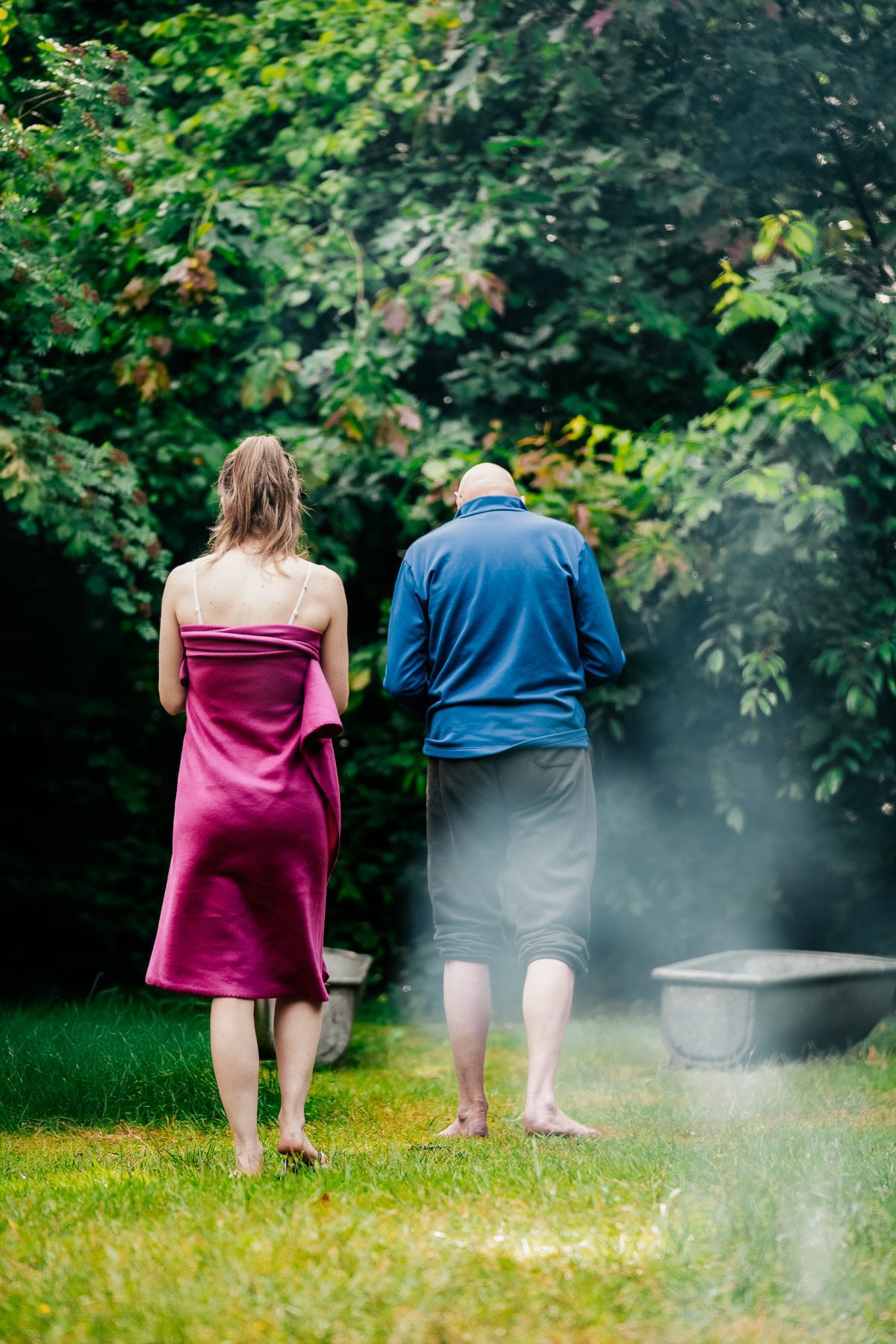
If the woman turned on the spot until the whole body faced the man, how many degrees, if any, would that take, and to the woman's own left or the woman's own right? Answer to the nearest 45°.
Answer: approximately 45° to the woman's own right

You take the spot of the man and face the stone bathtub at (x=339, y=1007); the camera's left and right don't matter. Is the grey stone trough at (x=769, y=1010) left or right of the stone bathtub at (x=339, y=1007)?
right

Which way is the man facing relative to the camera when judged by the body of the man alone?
away from the camera

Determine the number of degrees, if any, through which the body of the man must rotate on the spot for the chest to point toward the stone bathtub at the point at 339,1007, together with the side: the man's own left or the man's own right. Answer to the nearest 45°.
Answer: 0° — they already face it

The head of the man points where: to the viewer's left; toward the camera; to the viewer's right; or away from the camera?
away from the camera

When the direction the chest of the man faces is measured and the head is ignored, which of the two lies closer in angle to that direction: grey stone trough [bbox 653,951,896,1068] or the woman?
the grey stone trough

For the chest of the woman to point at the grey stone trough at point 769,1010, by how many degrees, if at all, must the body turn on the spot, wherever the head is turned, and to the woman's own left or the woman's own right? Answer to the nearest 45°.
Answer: approximately 45° to the woman's own right

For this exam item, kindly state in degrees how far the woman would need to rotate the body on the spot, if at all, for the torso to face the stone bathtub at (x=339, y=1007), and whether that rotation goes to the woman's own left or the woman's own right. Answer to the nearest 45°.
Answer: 0° — they already face it

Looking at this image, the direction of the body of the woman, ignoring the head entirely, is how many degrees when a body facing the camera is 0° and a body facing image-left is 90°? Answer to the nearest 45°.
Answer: approximately 180°

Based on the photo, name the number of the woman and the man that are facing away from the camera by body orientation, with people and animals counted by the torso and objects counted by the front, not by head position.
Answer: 2
